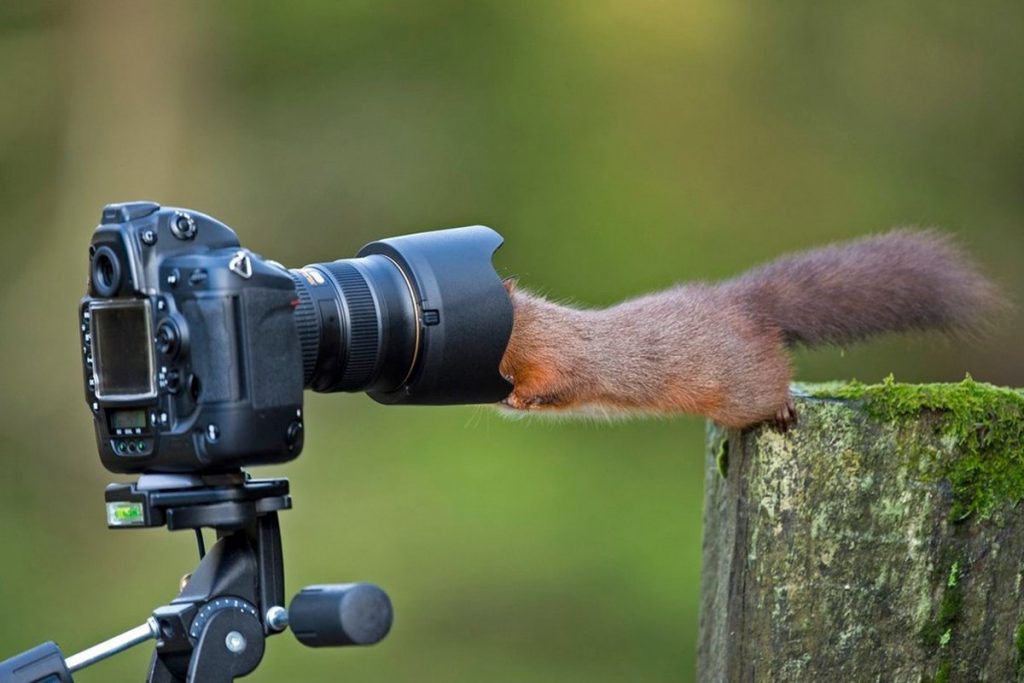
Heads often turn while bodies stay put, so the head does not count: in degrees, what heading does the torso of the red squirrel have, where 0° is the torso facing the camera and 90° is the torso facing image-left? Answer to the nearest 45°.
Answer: approximately 90°
